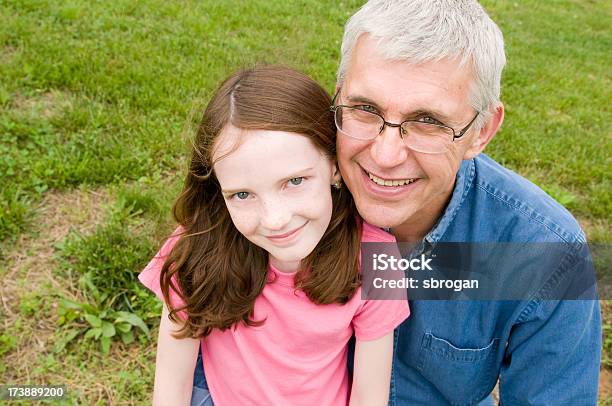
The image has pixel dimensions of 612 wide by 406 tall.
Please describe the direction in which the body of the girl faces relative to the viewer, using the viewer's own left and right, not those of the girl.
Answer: facing the viewer

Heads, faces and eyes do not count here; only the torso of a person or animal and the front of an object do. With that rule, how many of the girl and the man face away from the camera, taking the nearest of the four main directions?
0

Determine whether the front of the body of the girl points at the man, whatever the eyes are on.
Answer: no

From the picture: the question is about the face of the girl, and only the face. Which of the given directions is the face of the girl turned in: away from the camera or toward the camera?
toward the camera

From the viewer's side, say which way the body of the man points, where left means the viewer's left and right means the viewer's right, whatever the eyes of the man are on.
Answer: facing the viewer and to the left of the viewer

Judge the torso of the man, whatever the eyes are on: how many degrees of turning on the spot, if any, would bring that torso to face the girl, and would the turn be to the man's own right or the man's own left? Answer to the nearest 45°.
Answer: approximately 45° to the man's own right
